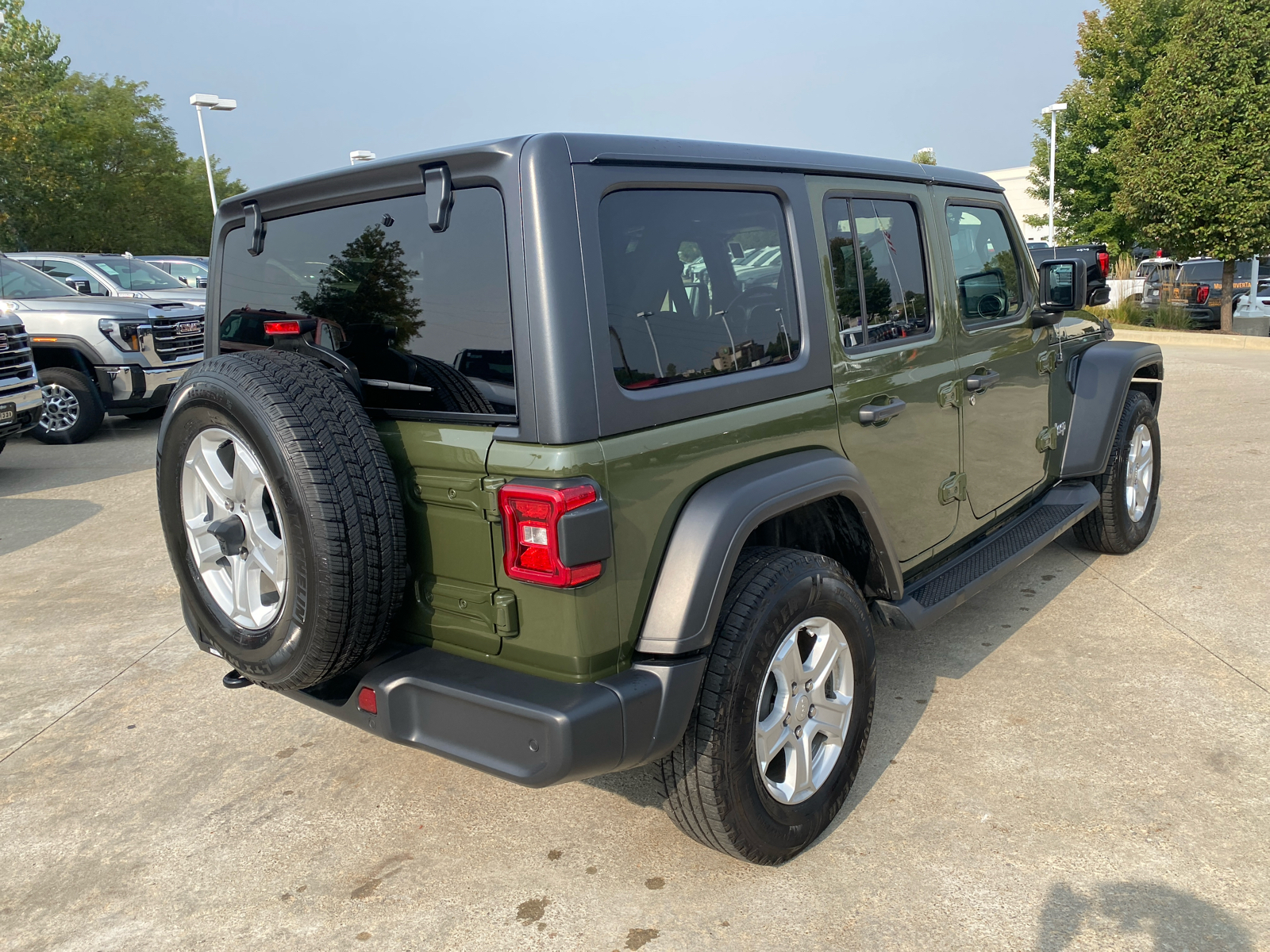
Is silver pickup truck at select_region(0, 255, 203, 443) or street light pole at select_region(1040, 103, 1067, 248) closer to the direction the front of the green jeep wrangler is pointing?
the street light pole

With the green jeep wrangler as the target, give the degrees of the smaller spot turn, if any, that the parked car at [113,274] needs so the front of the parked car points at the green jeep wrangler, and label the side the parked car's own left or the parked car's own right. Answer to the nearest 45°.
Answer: approximately 45° to the parked car's own right

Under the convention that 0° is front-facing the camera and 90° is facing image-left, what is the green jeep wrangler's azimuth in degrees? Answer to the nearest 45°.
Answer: approximately 225°

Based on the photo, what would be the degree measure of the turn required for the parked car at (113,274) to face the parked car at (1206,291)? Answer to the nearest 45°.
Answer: approximately 45° to its left

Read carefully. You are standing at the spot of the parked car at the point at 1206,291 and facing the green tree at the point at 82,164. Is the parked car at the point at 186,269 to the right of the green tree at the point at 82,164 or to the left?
left
